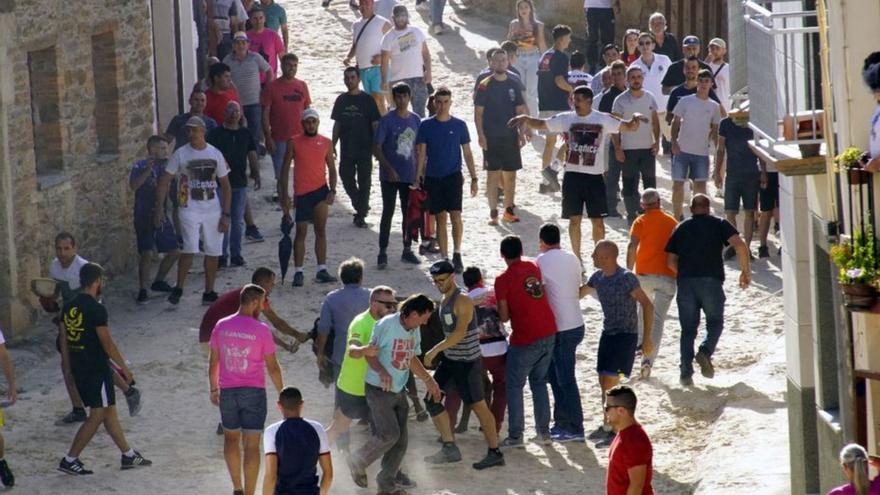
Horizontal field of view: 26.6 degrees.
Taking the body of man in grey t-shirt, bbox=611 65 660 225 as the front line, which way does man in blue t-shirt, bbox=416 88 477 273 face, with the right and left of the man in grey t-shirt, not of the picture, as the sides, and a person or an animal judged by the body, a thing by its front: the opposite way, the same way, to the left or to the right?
the same way

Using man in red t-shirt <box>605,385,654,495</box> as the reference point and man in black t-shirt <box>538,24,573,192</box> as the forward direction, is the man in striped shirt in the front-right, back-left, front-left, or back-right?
front-left

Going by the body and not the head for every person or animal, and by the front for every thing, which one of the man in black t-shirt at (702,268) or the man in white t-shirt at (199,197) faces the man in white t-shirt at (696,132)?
the man in black t-shirt

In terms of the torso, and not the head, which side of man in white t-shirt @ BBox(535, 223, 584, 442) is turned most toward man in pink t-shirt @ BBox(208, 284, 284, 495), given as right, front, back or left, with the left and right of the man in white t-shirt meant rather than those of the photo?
left

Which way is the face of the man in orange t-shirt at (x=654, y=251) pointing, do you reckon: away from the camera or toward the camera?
away from the camera

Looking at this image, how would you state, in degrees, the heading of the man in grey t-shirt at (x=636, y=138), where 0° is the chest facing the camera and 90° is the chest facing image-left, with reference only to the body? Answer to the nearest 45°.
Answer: approximately 0°

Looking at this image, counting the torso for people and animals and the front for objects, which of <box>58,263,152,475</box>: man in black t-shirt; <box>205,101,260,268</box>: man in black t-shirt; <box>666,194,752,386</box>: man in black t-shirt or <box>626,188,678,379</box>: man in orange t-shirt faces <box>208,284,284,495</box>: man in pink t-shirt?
<box>205,101,260,268</box>: man in black t-shirt

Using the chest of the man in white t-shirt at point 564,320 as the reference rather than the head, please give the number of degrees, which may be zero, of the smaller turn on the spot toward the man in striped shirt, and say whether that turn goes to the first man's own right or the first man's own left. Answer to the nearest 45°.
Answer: approximately 90° to the first man's own left

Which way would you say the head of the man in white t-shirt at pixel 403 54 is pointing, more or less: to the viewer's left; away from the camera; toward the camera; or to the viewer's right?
toward the camera

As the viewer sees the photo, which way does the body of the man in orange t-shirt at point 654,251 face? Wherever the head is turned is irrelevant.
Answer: away from the camera

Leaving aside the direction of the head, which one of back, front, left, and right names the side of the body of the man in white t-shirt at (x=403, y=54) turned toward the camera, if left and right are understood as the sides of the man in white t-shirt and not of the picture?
front

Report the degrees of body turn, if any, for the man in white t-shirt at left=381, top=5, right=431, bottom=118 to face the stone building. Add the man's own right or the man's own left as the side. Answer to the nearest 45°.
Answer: approximately 45° to the man's own right

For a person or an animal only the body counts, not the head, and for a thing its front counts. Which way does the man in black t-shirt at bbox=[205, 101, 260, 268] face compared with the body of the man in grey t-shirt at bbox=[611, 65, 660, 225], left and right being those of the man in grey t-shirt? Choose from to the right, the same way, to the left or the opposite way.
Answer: the same way

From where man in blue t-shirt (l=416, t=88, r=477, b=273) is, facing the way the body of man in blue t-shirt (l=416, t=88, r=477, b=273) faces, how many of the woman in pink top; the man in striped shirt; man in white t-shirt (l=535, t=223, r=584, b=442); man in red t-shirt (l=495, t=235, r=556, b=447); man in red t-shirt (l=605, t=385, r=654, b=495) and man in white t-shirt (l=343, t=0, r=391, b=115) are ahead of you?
5

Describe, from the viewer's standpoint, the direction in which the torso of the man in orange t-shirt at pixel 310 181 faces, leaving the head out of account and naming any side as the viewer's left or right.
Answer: facing the viewer

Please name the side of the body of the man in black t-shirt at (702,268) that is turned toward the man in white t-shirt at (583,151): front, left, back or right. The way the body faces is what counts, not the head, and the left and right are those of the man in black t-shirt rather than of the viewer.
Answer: front

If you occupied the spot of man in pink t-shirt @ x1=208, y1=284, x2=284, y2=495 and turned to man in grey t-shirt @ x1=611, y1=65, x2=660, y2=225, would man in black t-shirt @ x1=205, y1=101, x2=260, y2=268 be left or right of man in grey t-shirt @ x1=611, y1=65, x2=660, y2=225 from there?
left

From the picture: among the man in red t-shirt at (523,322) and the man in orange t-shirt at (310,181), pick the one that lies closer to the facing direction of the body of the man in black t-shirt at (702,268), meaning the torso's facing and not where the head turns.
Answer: the man in orange t-shirt

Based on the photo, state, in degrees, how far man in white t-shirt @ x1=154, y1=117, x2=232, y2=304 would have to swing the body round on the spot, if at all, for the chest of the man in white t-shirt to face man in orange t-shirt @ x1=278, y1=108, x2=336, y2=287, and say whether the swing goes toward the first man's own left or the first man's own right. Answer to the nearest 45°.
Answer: approximately 90° to the first man's own left

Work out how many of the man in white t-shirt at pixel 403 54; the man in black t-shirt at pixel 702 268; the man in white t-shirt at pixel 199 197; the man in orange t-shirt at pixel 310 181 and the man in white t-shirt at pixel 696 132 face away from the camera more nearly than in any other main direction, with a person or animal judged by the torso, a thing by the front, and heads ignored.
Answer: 1

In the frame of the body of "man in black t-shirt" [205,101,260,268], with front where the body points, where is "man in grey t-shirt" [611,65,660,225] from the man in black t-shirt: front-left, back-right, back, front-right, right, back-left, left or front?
left

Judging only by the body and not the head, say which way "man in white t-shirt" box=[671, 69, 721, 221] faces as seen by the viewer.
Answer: toward the camera

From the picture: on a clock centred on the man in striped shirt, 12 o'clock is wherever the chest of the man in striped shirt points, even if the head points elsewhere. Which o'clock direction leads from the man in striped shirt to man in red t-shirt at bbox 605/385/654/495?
The man in red t-shirt is roughly at 10 o'clock from the man in striped shirt.
